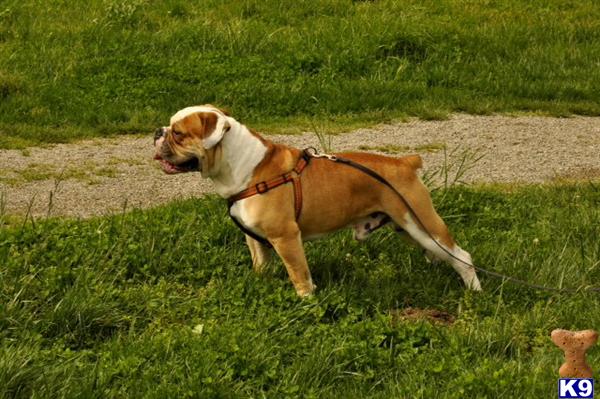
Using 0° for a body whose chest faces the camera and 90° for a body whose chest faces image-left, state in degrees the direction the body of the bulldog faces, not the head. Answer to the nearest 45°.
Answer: approximately 90°
